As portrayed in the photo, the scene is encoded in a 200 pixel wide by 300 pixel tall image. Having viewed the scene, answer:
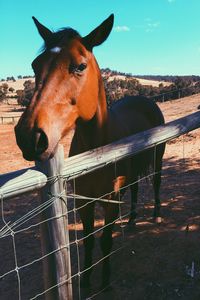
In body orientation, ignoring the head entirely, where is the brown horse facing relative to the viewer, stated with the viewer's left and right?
facing the viewer and to the left of the viewer
